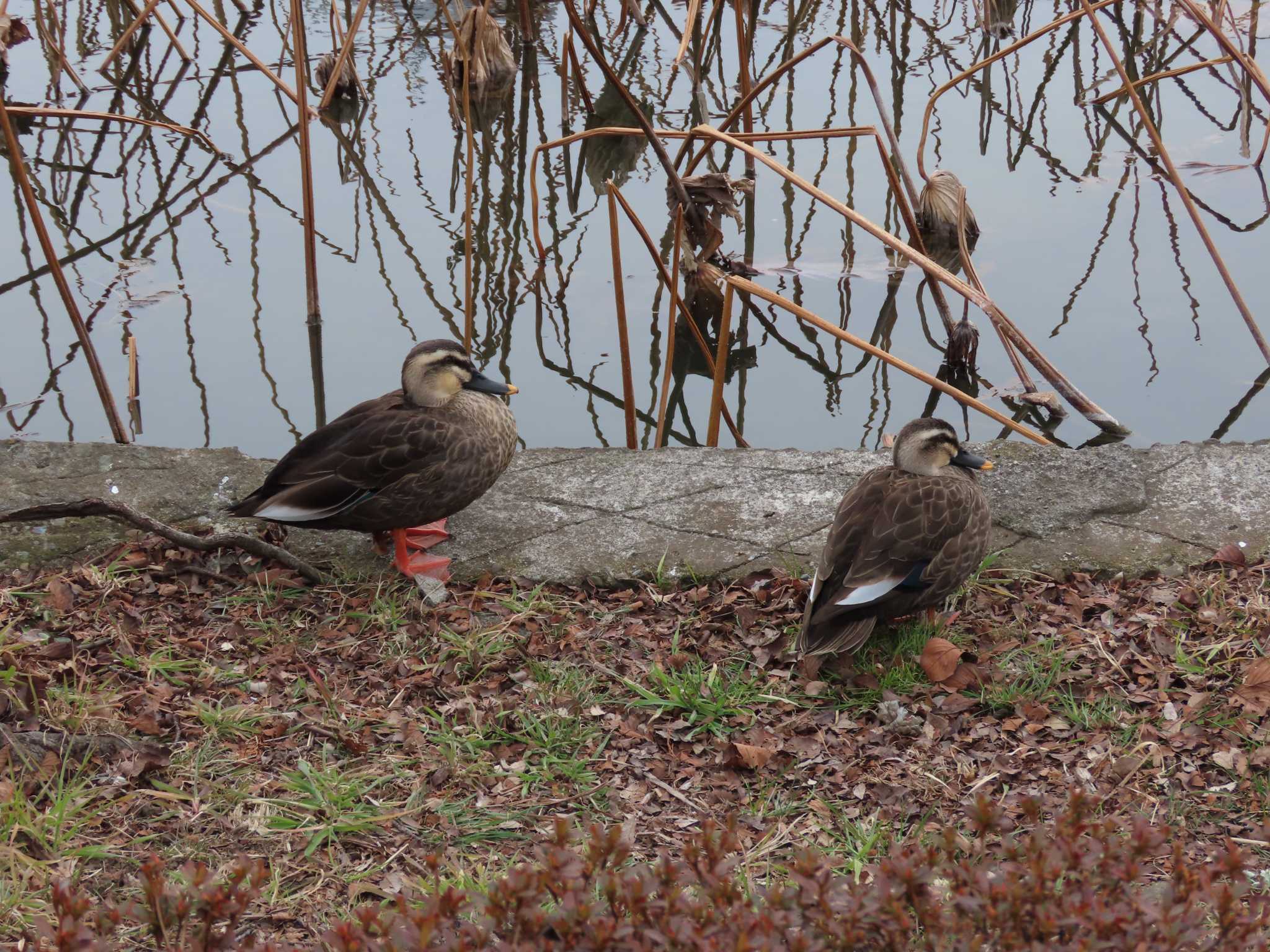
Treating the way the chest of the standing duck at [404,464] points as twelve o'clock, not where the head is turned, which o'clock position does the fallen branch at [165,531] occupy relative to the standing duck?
The fallen branch is roughly at 6 o'clock from the standing duck.

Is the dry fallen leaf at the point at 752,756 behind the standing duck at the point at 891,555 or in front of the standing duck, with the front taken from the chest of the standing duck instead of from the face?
behind

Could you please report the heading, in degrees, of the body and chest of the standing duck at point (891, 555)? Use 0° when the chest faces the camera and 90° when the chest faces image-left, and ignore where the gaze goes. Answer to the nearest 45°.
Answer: approximately 225°

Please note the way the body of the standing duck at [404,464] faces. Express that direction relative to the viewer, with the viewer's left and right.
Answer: facing to the right of the viewer

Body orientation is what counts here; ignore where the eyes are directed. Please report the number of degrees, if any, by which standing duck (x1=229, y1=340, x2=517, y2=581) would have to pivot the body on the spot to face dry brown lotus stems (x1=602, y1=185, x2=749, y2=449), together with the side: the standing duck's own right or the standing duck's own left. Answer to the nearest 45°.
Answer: approximately 45° to the standing duck's own left

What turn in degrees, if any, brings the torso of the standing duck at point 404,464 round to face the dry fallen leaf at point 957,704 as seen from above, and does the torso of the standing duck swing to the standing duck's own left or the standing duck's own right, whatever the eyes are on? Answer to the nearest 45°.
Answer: approximately 45° to the standing duck's own right

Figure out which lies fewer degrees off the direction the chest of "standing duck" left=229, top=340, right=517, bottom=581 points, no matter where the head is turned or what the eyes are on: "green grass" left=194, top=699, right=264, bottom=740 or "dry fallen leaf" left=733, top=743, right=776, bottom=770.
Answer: the dry fallen leaf

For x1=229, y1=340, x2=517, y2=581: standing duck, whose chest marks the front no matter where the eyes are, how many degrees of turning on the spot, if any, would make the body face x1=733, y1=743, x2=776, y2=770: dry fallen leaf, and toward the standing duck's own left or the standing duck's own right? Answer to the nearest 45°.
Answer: approximately 45° to the standing duck's own right

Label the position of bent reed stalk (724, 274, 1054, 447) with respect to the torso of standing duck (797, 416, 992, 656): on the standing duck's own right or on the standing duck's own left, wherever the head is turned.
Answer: on the standing duck's own left

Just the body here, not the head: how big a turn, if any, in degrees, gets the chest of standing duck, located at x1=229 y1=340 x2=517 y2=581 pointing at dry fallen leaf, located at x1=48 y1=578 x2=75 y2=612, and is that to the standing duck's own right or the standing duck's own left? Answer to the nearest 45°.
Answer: approximately 180°
